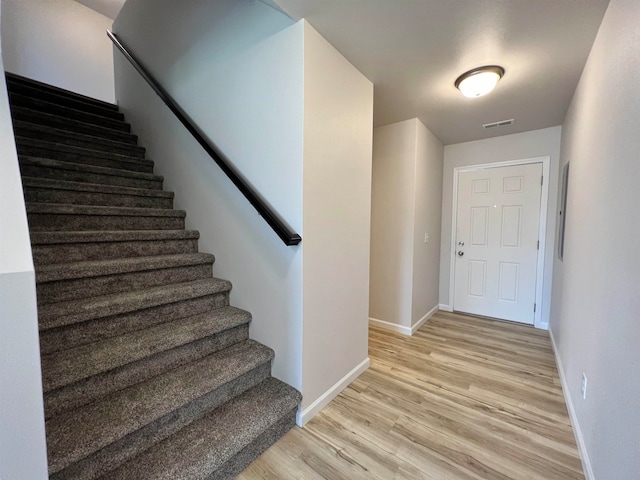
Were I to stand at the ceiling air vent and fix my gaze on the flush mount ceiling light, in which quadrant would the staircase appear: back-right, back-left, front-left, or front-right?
front-right

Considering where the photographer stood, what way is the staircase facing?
facing the viewer and to the right of the viewer
